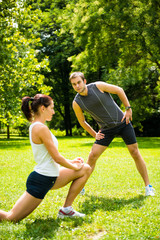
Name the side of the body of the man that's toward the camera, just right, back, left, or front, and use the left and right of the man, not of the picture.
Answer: front

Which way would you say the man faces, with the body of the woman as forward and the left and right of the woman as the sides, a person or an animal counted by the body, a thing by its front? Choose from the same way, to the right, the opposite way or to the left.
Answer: to the right

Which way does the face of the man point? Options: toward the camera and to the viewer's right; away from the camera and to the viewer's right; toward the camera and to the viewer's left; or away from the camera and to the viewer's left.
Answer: toward the camera and to the viewer's left

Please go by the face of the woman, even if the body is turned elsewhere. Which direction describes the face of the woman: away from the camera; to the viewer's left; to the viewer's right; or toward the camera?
to the viewer's right

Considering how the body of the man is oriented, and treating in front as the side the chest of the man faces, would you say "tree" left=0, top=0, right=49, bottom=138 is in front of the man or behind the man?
behind

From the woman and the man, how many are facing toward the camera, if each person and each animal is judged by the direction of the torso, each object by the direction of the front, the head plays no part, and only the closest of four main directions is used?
1

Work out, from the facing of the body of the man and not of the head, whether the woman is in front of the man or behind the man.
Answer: in front

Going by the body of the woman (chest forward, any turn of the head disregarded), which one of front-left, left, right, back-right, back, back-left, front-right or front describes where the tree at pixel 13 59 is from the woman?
left

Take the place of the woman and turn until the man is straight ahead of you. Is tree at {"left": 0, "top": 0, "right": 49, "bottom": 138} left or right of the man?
left

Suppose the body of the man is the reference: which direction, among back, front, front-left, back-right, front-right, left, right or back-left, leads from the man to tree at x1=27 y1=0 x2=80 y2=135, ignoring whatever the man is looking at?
back

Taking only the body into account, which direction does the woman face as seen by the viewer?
to the viewer's right
